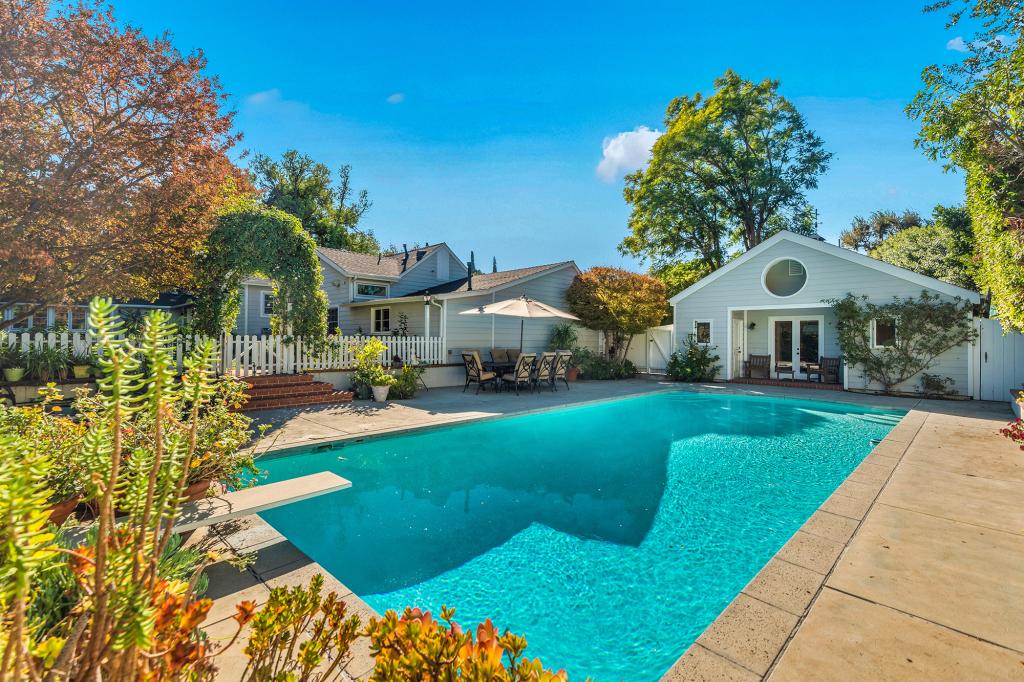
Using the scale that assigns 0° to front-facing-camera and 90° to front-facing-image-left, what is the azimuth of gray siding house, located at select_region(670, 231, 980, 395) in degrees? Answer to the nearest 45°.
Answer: approximately 0°

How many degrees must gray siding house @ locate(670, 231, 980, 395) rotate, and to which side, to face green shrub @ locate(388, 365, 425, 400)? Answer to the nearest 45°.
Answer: approximately 45° to its right
